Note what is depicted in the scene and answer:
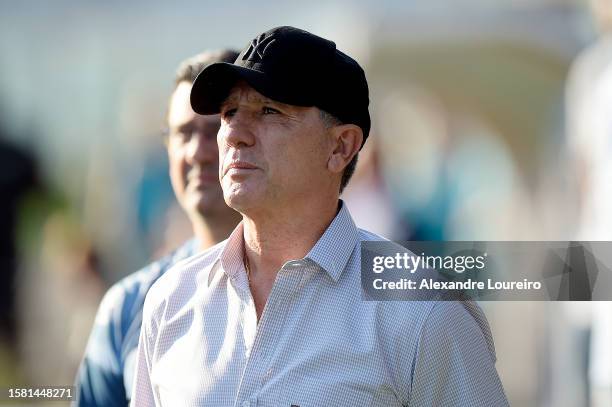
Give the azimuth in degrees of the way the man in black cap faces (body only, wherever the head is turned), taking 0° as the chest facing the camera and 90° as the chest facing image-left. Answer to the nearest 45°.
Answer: approximately 45°

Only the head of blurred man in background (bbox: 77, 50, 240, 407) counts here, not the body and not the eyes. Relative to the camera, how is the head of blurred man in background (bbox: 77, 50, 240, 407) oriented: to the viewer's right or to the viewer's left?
to the viewer's left

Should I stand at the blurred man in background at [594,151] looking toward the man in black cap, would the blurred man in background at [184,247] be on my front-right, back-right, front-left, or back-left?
front-right

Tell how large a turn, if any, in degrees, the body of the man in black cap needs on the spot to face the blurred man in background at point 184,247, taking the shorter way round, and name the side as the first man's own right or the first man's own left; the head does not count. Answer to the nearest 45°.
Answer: approximately 90° to the first man's own right

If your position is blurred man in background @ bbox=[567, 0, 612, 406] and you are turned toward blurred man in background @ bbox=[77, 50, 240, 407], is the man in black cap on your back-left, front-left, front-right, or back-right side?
front-left

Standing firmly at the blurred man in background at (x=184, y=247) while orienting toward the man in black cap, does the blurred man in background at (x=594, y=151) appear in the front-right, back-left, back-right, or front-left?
back-left
